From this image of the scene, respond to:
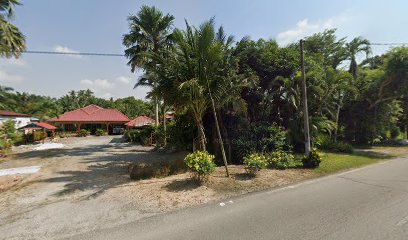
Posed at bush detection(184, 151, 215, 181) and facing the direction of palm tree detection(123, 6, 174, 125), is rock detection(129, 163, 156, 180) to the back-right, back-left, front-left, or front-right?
front-left

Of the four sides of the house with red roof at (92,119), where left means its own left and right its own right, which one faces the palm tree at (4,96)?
right

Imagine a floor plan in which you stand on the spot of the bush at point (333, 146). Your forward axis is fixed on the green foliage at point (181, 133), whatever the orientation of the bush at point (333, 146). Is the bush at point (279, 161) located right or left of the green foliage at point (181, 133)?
left

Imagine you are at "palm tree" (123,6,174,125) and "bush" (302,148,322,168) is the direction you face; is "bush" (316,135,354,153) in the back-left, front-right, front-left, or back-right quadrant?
front-left

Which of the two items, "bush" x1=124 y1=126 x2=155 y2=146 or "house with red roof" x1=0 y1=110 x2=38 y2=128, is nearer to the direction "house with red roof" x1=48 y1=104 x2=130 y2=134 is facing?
the bush

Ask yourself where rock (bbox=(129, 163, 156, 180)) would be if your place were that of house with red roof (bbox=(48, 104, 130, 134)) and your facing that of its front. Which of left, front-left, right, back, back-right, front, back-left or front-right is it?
front

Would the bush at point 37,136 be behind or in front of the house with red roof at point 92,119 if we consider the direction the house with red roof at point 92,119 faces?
in front

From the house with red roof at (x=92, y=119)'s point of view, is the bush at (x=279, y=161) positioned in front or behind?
in front

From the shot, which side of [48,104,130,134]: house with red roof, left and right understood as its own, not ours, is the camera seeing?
front

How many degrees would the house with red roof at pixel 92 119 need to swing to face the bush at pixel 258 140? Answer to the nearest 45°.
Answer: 0° — it already faces it

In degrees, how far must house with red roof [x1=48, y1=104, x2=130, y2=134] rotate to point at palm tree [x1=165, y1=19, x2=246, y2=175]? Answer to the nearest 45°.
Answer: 0° — it already faces it

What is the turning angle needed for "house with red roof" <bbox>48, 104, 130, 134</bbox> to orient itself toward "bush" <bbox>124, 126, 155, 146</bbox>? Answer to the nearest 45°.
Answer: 0° — it already faces it

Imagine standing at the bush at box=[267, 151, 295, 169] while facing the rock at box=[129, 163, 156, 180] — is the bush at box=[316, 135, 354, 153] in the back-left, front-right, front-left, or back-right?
back-right

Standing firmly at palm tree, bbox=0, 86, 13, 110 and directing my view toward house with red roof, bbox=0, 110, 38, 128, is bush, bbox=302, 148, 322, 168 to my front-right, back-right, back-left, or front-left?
front-left

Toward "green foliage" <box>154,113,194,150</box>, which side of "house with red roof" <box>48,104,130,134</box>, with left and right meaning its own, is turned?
front

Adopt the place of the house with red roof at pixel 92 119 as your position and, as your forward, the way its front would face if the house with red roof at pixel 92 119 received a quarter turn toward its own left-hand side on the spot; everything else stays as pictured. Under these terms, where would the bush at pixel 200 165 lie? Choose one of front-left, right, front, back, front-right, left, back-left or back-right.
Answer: right
